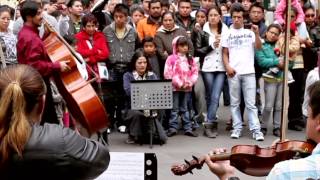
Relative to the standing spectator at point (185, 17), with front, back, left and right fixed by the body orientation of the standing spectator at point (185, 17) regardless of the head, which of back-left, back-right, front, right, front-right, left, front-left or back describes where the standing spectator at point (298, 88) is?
left

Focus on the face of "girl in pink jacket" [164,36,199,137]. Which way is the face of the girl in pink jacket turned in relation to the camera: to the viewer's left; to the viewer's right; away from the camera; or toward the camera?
toward the camera

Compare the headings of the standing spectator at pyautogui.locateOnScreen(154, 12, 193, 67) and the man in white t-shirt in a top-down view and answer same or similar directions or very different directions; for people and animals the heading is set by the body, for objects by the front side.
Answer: same or similar directions

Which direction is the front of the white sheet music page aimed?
toward the camera

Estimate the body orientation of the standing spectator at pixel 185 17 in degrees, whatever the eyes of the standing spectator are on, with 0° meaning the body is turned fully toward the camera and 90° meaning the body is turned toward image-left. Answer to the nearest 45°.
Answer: approximately 0°

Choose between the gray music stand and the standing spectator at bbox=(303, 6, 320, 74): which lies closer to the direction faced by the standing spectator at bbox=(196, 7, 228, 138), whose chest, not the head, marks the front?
the gray music stand

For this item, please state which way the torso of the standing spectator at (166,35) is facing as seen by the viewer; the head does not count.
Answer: toward the camera

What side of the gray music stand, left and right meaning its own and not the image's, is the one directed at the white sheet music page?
back

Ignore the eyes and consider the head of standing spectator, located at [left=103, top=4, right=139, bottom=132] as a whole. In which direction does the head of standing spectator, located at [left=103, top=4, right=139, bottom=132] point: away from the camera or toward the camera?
toward the camera

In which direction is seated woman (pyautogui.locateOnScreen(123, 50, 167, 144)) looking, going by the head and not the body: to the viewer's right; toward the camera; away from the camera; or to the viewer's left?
toward the camera

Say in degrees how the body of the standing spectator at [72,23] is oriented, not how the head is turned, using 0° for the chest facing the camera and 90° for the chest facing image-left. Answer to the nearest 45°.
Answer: approximately 315°

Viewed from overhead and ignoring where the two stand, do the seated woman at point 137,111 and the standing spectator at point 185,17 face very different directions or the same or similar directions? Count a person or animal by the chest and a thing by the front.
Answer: same or similar directions
